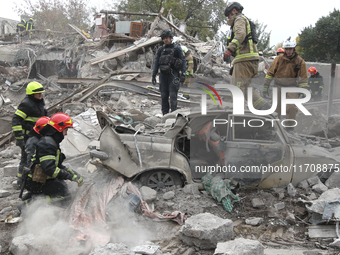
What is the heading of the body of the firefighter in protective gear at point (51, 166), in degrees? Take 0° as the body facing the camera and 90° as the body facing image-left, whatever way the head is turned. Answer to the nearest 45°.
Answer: approximately 270°

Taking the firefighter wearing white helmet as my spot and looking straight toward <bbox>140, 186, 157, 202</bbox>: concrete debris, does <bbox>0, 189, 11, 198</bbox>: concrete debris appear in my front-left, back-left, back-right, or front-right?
front-right

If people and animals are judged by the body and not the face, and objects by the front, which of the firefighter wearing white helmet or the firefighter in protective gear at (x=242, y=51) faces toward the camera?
the firefighter wearing white helmet

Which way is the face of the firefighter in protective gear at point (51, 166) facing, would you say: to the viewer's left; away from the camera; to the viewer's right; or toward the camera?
to the viewer's right

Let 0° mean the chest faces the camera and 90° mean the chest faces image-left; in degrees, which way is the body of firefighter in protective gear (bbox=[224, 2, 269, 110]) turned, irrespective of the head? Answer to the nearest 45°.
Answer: approximately 90°

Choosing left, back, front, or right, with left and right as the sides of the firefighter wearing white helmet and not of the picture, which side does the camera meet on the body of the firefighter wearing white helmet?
front

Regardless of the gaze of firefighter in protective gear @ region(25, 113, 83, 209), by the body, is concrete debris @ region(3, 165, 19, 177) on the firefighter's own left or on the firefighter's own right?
on the firefighter's own left

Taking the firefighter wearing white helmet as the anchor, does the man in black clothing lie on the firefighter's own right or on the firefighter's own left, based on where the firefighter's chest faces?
on the firefighter's own right

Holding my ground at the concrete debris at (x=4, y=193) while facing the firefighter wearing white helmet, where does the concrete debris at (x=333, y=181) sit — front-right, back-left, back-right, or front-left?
front-right
